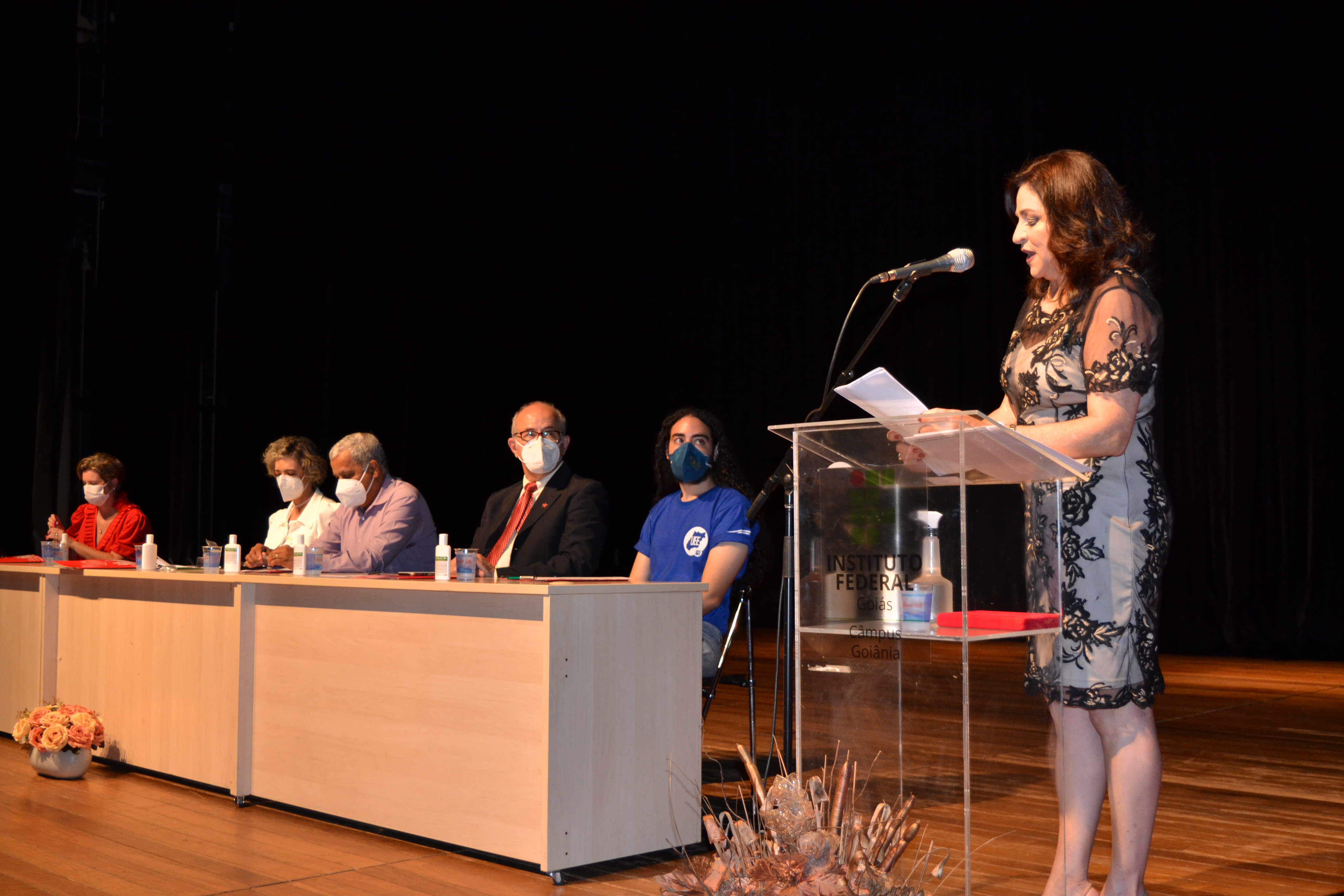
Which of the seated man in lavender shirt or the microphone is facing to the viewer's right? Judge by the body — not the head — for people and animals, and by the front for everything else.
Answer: the microphone

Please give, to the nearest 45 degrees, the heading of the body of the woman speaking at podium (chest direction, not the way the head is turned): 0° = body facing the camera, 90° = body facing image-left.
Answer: approximately 45°

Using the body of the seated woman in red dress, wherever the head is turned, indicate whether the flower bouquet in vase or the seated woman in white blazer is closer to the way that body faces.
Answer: the flower bouquet in vase

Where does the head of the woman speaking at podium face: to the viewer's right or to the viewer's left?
to the viewer's left

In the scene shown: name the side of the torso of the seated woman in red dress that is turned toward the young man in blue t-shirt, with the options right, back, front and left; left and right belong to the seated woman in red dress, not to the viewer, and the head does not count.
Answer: left

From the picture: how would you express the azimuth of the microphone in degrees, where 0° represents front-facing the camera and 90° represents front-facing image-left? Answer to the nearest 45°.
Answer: approximately 270°
